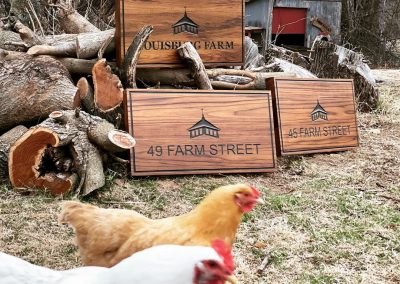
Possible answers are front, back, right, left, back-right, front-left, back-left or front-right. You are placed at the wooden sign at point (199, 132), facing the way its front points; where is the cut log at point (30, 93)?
right

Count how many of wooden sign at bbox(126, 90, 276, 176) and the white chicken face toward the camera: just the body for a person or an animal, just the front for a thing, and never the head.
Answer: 1

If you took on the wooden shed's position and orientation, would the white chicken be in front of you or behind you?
in front

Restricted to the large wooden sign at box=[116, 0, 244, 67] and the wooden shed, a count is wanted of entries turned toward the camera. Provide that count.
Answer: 2

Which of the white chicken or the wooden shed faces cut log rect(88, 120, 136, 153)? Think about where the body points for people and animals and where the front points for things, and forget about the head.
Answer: the wooden shed

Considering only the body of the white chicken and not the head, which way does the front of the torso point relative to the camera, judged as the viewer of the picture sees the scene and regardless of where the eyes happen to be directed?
to the viewer's right

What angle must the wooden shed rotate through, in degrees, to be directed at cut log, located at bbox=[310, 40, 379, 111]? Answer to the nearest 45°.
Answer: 0° — it already faces it

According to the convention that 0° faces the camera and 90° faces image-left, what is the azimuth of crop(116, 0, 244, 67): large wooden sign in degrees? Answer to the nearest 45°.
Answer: approximately 0°

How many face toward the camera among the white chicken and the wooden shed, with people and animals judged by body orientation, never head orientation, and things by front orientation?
1

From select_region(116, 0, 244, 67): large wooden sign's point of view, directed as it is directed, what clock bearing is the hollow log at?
The hollow log is roughly at 1 o'clock from the large wooden sign.

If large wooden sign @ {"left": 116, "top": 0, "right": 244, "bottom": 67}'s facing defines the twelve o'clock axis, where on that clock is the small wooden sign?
The small wooden sign is roughly at 9 o'clock from the large wooden sign.

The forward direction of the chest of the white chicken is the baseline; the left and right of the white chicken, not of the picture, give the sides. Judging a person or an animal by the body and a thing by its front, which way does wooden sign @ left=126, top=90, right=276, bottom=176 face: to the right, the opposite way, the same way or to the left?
to the right
